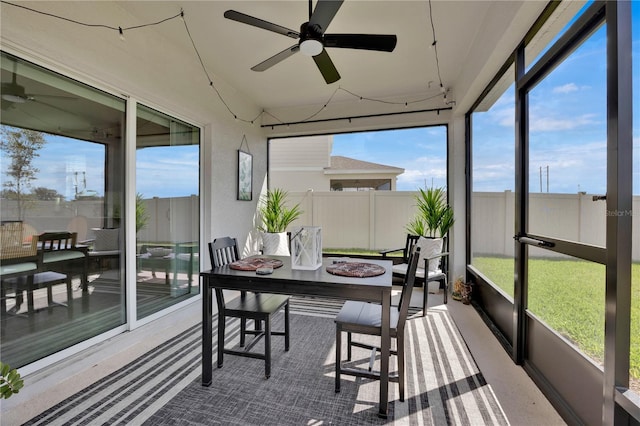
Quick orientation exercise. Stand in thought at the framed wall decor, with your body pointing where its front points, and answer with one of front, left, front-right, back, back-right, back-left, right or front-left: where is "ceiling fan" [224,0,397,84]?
front-right

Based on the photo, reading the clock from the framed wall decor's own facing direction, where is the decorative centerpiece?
The decorative centerpiece is roughly at 1 o'clock from the framed wall decor.

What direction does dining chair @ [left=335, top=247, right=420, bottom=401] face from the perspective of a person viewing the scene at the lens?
facing to the left of the viewer

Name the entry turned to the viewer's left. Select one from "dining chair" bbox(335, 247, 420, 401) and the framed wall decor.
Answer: the dining chair

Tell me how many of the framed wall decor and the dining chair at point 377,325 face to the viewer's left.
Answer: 1

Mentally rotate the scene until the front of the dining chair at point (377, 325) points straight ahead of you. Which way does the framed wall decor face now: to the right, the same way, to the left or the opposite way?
the opposite way

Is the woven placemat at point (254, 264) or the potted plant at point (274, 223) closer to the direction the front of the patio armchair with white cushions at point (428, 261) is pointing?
the woven placemat

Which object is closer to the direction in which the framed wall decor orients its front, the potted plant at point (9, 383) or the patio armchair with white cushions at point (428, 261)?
the patio armchair with white cushions

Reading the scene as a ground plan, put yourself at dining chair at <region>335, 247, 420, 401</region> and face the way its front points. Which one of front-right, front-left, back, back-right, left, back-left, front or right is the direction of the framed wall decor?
front-right

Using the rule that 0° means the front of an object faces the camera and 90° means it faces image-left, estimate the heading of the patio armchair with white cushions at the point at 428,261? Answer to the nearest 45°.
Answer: approximately 45°

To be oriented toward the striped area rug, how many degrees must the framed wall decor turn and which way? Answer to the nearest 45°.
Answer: approximately 45° to its right
